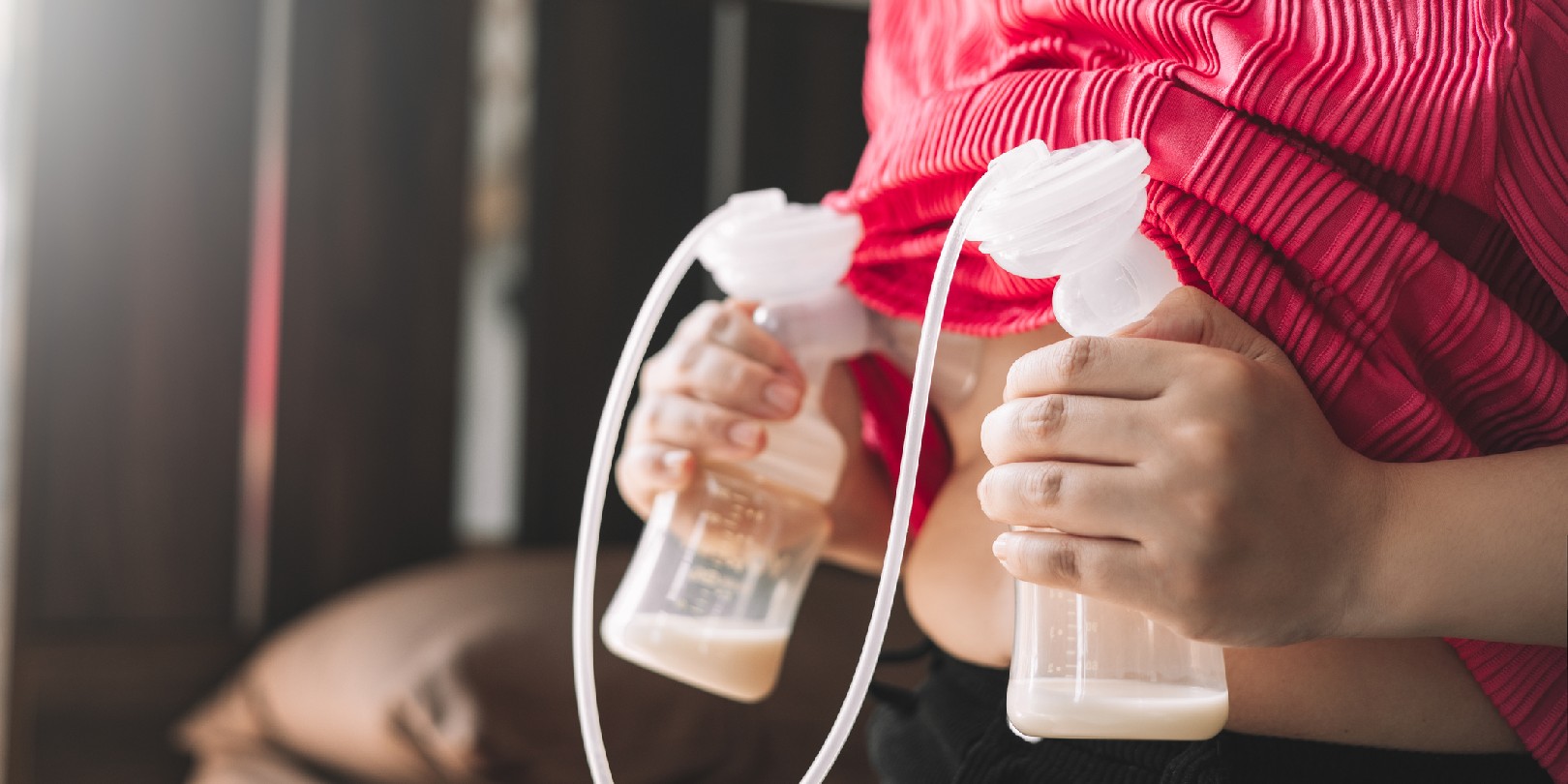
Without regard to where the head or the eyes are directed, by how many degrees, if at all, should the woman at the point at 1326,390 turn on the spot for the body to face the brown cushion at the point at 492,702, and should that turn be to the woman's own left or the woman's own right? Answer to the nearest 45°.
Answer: approximately 45° to the woman's own right
